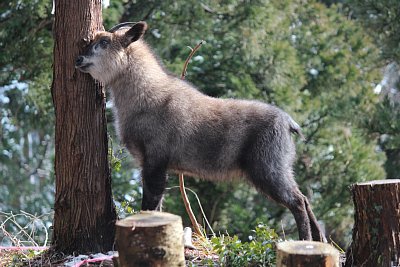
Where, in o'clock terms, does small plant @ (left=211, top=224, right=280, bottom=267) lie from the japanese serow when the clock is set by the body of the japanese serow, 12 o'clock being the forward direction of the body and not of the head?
The small plant is roughly at 8 o'clock from the japanese serow.

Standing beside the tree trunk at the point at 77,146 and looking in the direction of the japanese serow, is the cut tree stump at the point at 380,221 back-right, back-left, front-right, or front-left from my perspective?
front-right

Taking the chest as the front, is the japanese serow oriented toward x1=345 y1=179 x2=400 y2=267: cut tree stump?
no

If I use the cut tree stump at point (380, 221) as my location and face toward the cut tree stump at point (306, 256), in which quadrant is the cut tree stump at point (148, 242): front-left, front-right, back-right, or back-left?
front-right

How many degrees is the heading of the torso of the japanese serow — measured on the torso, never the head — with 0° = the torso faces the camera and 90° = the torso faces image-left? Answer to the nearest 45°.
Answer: approximately 90°
